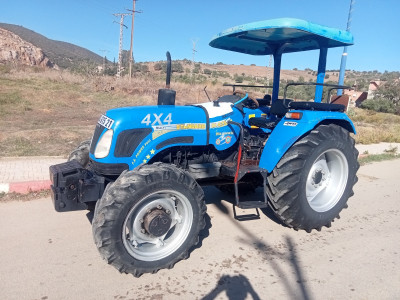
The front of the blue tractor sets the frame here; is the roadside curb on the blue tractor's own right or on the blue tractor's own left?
on the blue tractor's own right

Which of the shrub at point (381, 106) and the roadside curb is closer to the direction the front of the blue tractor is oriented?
the roadside curb

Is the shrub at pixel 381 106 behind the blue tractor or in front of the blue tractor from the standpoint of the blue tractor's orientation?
behind

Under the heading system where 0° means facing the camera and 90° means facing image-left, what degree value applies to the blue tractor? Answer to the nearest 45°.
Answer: approximately 45°
